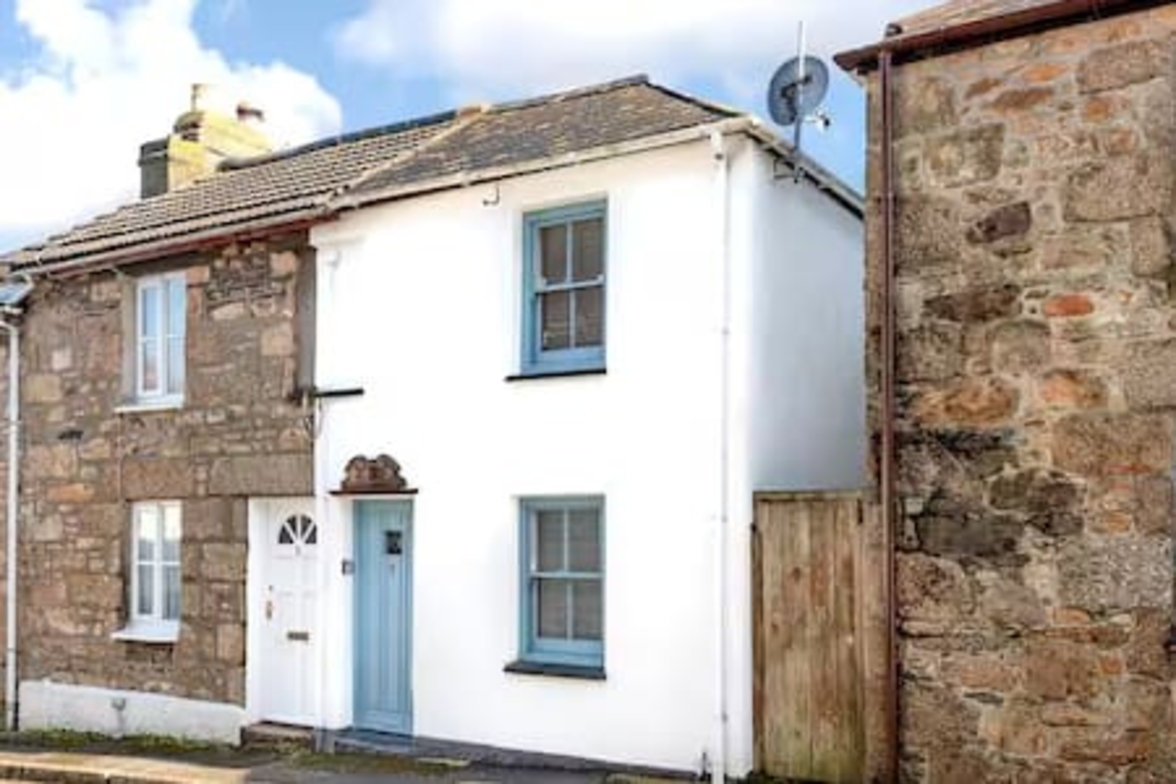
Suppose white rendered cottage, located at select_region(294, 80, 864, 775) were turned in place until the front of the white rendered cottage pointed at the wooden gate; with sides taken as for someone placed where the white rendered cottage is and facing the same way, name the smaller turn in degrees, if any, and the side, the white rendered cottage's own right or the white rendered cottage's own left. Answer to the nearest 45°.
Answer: approximately 90° to the white rendered cottage's own left

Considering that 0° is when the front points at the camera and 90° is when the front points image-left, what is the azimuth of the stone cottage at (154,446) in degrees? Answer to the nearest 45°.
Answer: approximately 45°

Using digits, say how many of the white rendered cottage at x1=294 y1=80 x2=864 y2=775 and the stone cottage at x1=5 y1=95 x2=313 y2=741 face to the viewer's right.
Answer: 0

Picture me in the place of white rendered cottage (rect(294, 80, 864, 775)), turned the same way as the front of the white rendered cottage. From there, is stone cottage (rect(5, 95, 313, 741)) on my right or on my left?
on my right

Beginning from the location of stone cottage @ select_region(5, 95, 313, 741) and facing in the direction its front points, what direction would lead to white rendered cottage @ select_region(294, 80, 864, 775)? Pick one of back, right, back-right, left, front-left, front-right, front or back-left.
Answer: left

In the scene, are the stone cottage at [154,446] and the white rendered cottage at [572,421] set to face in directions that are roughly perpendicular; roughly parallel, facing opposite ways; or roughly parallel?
roughly parallel

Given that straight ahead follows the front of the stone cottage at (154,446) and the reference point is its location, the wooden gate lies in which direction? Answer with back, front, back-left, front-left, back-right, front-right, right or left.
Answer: left
